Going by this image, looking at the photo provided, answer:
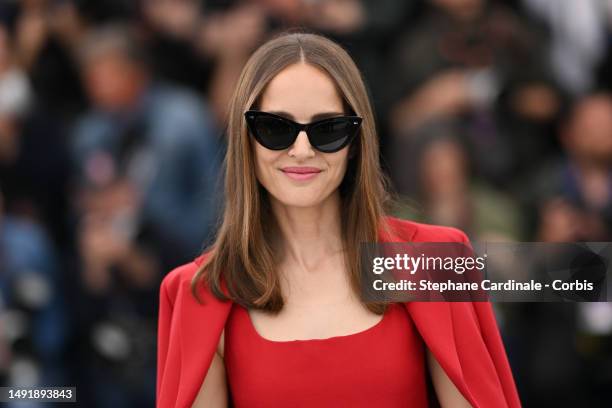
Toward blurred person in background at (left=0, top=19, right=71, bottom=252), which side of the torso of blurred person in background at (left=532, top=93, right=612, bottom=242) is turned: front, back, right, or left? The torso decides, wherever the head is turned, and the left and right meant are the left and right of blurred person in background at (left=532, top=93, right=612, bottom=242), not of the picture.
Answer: right

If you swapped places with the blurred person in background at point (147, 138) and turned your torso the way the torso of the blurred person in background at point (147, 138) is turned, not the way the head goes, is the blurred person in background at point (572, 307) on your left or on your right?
on your left

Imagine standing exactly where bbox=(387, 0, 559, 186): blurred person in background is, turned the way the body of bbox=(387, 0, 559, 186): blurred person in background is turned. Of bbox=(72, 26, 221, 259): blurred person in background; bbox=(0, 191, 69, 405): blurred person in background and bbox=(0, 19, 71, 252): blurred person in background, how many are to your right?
3

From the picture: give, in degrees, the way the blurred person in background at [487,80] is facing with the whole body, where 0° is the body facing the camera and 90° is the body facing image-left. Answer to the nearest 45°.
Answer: approximately 0°

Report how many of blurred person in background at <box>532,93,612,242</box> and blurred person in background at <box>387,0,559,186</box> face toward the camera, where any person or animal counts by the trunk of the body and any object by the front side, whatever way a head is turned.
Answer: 2

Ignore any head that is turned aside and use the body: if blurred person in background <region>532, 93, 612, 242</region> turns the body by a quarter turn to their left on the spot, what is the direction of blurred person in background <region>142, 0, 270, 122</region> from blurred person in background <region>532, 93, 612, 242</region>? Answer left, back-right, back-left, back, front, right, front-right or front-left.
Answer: back

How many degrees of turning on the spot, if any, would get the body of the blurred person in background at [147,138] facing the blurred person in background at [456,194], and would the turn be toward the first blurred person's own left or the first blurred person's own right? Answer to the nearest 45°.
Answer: approximately 135° to the first blurred person's own left

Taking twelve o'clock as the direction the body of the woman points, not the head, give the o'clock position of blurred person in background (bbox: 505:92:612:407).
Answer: The blurred person in background is roughly at 7 o'clock from the woman.

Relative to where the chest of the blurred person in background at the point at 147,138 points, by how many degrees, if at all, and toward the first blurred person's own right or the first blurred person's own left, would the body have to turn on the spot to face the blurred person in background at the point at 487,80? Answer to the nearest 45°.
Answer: approximately 135° to the first blurred person's own left

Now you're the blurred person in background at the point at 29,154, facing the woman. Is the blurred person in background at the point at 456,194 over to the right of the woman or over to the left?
left

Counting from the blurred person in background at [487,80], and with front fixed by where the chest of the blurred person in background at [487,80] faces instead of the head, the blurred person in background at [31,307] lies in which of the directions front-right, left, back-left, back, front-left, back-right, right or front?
right
